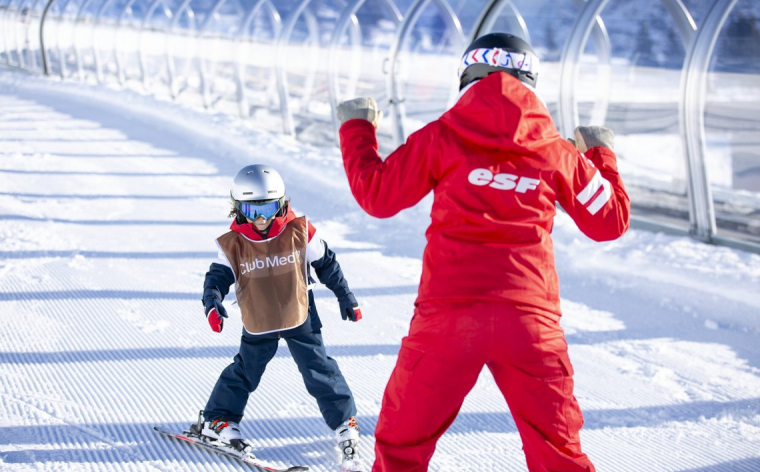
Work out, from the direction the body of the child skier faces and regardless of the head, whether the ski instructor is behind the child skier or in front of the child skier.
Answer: in front

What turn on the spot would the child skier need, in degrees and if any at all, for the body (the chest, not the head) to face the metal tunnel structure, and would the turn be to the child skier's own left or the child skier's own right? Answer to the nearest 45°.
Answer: approximately 135° to the child skier's own left

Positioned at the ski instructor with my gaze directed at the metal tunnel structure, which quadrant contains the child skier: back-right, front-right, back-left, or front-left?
front-left

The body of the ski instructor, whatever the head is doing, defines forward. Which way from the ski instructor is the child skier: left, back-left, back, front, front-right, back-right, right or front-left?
front-left

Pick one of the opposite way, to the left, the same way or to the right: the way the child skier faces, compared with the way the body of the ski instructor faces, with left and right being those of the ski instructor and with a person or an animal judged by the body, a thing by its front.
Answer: the opposite way

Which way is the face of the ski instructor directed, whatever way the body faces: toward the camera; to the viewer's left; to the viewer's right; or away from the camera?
away from the camera

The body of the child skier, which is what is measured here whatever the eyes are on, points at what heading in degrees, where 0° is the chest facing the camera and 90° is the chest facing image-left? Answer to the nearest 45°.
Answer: approximately 0°

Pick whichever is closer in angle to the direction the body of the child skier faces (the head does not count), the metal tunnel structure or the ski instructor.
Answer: the ski instructor

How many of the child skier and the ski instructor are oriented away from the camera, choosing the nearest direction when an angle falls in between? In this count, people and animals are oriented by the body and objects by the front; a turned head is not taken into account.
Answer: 1

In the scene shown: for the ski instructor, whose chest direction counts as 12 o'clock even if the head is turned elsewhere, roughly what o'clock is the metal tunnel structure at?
The metal tunnel structure is roughly at 12 o'clock from the ski instructor.

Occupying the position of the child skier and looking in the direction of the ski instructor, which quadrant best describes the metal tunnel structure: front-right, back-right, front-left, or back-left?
back-left

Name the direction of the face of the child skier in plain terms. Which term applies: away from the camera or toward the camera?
toward the camera

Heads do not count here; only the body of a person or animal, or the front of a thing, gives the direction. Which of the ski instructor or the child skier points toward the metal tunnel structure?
the ski instructor

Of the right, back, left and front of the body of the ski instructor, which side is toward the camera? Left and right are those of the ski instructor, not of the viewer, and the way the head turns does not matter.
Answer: back

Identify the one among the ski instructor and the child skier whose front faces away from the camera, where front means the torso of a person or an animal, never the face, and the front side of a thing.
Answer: the ski instructor
